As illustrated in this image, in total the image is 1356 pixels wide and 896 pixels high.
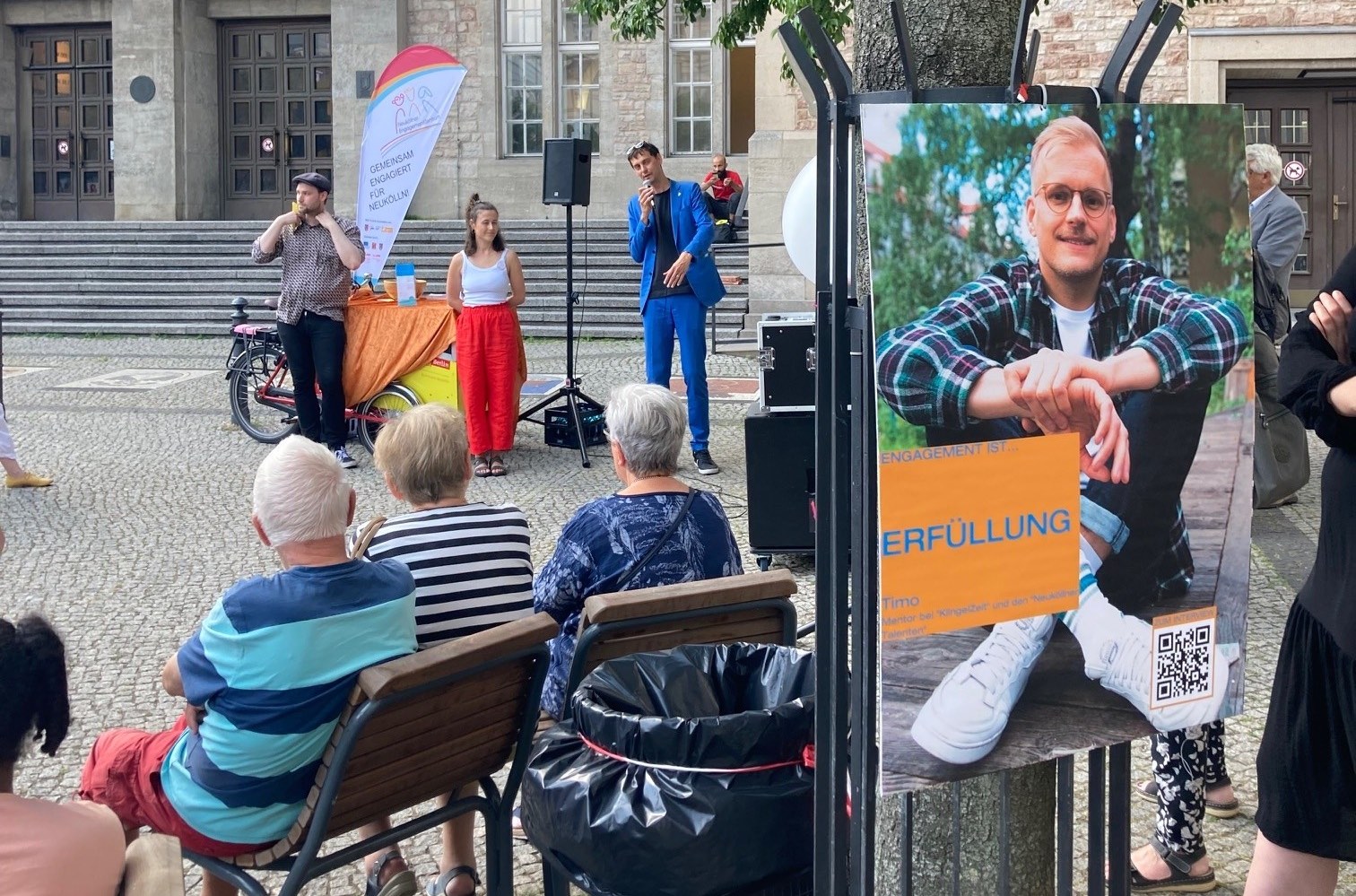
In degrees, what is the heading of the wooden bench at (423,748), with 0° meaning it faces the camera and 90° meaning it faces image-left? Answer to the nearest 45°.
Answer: approximately 135°

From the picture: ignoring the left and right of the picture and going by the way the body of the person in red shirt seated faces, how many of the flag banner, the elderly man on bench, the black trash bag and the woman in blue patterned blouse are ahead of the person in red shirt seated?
4

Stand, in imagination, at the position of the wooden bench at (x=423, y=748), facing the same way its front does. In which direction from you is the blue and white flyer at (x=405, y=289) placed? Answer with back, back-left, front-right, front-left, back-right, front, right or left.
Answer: front-right

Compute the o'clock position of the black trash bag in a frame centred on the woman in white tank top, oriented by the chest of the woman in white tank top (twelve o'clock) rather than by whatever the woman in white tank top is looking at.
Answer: The black trash bag is roughly at 12 o'clock from the woman in white tank top.

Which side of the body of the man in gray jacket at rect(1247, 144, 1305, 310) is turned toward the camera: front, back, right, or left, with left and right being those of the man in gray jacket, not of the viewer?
left

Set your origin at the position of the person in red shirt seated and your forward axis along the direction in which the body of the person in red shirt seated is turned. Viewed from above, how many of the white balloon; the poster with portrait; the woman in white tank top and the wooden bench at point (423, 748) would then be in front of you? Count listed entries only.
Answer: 4

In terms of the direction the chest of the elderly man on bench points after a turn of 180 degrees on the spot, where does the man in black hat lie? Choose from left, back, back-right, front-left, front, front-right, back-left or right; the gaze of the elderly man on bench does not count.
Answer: back-left

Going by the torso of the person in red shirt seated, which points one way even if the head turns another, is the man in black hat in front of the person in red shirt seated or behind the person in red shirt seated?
in front

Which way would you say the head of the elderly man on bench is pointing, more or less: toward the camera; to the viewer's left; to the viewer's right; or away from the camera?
away from the camera

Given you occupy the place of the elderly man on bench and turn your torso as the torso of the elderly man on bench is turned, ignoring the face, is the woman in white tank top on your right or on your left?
on your right
